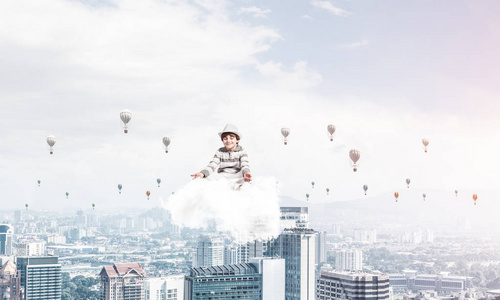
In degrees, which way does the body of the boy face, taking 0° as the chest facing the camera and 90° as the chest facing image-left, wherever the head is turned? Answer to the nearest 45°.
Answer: approximately 0°

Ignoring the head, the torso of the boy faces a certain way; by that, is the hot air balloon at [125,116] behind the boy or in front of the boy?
behind
